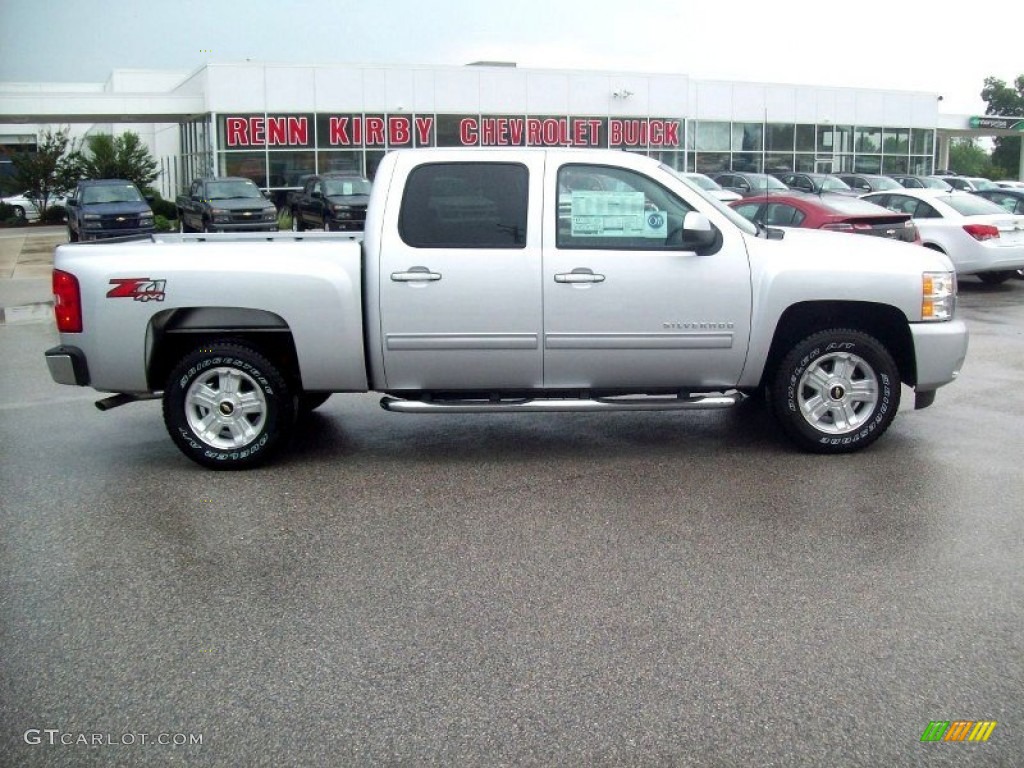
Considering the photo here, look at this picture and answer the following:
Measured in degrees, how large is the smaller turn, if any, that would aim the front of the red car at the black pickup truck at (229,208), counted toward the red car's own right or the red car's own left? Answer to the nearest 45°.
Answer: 0° — it already faces it

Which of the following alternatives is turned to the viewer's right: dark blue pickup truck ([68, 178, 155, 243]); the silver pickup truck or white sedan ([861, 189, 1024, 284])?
the silver pickup truck

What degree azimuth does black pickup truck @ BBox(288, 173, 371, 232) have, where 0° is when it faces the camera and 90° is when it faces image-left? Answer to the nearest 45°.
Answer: approximately 315°

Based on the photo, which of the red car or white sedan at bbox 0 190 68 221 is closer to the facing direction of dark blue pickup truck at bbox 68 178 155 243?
the red car

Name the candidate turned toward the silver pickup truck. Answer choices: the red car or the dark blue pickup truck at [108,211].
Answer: the dark blue pickup truck

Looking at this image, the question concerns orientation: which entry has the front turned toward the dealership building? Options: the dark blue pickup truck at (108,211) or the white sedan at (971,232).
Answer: the white sedan

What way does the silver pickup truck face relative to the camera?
to the viewer's right

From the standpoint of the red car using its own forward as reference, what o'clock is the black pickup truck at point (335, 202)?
The black pickup truck is roughly at 12 o'clock from the red car.

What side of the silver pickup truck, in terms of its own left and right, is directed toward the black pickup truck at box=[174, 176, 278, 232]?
left

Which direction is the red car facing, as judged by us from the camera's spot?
facing away from the viewer and to the left of the viewer
